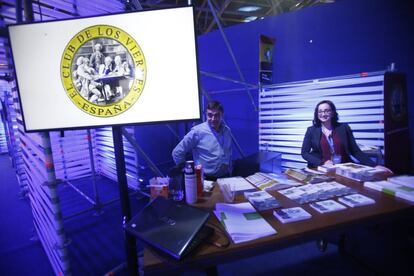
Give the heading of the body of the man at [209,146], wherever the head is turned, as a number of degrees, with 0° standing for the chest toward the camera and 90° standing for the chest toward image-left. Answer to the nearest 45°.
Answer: approximately 315°

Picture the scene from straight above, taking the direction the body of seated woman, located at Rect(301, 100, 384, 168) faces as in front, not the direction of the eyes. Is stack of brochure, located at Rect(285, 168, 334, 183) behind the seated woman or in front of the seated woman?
in front

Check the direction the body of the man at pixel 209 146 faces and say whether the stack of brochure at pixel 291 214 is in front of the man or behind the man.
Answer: in front

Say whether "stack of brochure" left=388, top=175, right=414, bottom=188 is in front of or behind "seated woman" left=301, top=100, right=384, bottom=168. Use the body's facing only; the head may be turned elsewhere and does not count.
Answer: in front

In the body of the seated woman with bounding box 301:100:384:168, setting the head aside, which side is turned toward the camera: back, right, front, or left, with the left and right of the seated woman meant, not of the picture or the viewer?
front
